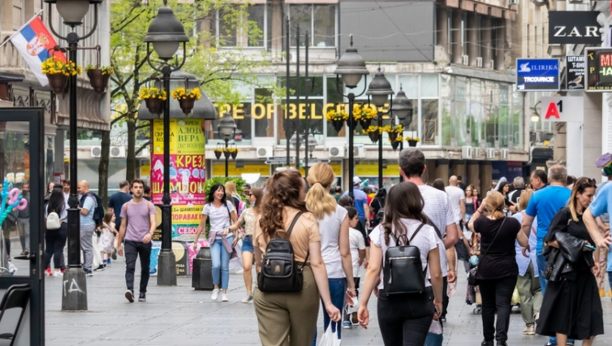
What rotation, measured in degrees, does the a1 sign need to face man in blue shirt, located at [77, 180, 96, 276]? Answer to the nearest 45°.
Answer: approximately 45° to its right

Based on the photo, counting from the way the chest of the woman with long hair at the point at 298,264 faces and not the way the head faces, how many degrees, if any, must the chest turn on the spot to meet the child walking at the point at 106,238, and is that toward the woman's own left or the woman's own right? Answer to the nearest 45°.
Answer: approximately 45° to the woman's own left

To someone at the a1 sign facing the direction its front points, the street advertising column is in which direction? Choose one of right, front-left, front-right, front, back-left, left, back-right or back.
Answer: front-right

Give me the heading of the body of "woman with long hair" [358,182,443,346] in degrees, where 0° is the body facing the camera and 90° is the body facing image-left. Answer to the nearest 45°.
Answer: approximately 180°

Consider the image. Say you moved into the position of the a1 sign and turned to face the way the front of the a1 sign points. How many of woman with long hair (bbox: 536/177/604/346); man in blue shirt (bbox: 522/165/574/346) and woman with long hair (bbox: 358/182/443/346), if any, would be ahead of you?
3

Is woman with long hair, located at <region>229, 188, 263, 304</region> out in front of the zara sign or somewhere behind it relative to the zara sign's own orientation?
in front

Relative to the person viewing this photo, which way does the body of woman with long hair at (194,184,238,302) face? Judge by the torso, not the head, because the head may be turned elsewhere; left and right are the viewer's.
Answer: facing the viewer

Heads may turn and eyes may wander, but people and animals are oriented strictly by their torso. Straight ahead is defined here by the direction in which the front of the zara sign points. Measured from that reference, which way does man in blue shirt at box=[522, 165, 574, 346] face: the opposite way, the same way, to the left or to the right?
the opposite way

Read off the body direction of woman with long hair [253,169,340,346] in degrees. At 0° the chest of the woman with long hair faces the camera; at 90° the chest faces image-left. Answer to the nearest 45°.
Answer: approximately 225°

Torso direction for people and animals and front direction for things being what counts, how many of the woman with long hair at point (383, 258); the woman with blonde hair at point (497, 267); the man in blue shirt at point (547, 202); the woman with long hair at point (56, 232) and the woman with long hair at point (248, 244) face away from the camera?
4

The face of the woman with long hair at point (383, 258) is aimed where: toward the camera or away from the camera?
away from the camera

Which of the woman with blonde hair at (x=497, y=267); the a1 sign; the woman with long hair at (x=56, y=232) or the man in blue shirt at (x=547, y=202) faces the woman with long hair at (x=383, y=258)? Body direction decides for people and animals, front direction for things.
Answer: the a1 sign
